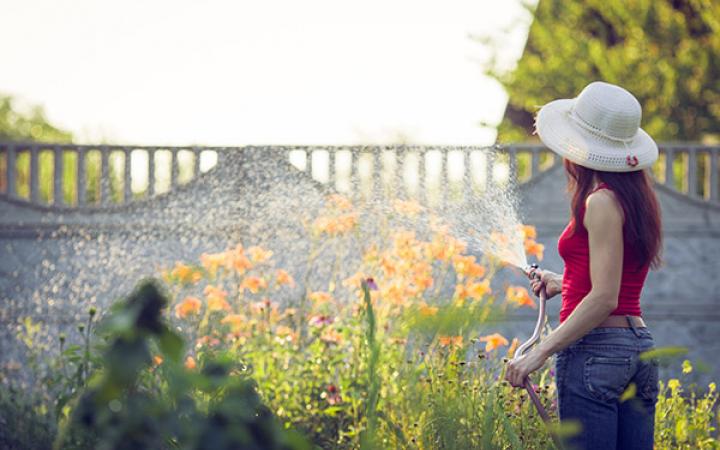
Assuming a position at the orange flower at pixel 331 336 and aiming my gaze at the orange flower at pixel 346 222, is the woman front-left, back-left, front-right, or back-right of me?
back-right

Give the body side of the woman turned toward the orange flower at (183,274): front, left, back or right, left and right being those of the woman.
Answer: front

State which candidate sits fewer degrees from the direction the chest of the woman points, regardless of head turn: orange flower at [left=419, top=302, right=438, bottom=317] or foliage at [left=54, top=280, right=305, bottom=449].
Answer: the orange flower

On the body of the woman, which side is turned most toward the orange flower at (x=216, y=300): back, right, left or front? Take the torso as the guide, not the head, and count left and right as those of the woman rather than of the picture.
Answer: front

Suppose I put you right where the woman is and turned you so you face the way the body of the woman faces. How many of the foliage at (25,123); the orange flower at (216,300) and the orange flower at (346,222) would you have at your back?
0

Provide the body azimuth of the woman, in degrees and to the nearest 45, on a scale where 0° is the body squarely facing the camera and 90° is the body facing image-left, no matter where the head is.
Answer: approximately 135°

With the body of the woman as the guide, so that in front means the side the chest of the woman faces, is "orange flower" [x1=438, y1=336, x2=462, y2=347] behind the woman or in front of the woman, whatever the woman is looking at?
in front

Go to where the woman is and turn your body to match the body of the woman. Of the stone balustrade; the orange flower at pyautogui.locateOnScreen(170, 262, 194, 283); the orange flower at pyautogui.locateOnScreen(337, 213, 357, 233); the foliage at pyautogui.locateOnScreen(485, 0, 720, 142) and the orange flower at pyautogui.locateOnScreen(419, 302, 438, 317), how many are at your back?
0

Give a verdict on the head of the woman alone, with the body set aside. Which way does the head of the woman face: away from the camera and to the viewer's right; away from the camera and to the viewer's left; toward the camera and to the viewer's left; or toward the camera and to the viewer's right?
away from the camera and to the viewer's left

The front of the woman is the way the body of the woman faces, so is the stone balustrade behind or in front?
in front

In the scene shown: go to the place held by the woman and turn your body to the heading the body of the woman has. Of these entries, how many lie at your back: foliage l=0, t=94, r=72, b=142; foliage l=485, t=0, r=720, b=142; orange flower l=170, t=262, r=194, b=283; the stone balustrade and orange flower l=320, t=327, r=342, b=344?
0

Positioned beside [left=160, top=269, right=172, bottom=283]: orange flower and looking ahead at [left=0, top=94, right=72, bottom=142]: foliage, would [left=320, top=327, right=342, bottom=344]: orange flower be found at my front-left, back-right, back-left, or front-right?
back-right
